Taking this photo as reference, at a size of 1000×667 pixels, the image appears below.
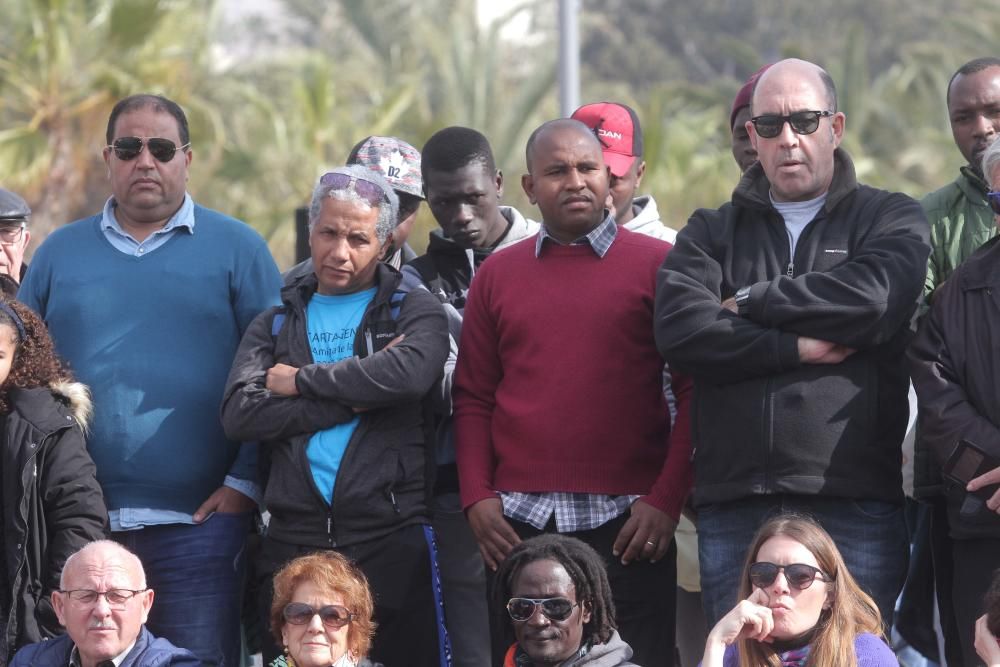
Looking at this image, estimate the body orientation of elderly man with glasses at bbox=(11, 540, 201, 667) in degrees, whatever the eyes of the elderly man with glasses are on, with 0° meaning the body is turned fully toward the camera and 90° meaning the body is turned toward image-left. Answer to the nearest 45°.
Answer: approximately 0°

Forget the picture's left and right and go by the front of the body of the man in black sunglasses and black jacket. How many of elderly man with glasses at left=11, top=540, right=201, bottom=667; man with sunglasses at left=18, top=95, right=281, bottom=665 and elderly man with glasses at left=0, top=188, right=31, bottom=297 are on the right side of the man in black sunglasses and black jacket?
3

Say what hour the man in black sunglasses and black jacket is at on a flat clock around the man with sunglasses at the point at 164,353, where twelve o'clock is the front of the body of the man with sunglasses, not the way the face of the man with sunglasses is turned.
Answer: The man in black sunglasses and black jacket is roughly at 10 o'clock from the man with sunglasses.

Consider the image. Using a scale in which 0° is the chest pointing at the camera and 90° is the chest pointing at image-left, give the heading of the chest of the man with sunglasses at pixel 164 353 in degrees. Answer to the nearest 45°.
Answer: approximately 0°

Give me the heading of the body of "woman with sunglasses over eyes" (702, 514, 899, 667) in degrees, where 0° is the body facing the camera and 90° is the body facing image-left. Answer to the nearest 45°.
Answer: approximately 45°

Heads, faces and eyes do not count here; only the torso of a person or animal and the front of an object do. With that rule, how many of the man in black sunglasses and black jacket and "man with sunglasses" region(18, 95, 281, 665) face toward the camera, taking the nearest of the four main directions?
2
